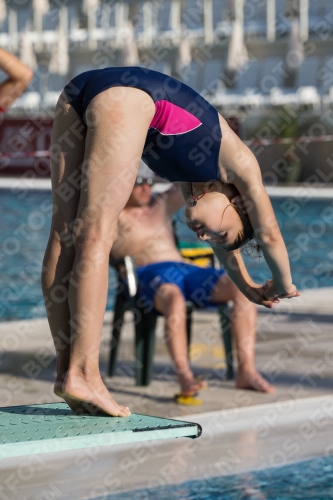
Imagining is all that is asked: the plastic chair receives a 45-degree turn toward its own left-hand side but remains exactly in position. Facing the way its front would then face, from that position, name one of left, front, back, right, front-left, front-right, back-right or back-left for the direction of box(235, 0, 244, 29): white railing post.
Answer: left

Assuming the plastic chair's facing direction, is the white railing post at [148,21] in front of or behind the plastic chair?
behind

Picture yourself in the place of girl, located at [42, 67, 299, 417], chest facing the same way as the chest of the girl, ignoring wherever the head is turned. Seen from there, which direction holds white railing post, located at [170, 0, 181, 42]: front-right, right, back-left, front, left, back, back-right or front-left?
left

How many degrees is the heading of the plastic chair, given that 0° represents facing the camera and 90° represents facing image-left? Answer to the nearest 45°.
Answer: approximately 315°

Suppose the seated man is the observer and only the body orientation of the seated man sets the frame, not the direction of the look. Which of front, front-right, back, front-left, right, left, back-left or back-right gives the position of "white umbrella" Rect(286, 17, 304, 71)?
back-left

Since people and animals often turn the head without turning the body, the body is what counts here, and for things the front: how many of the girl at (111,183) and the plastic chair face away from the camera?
0

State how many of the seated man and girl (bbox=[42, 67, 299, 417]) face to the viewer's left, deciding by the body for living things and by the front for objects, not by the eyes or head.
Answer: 0

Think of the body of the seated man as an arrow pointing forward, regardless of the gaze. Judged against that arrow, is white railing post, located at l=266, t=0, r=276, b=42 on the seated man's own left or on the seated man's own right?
on the seated man's own left

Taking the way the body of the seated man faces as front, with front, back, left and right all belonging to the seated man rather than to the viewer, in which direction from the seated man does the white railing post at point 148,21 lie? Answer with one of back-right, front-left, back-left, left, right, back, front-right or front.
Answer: back-left

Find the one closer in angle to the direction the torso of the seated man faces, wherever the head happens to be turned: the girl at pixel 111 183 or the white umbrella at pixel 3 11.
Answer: the girl

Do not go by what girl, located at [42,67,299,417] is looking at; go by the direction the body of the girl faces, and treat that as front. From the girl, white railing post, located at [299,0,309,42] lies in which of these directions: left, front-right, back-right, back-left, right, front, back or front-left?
left

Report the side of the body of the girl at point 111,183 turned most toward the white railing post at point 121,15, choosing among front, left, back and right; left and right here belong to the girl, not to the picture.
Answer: left

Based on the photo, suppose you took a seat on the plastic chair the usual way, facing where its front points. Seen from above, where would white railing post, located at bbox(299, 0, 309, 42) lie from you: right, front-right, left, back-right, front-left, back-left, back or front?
back-left

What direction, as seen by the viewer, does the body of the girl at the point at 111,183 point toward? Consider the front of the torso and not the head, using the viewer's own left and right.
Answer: facing to the right of the viewer

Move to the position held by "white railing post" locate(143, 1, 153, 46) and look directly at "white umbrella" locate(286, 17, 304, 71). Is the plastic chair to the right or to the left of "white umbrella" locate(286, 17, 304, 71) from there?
right

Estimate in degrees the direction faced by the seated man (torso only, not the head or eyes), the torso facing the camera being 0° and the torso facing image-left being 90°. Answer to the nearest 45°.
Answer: approximately 315°
